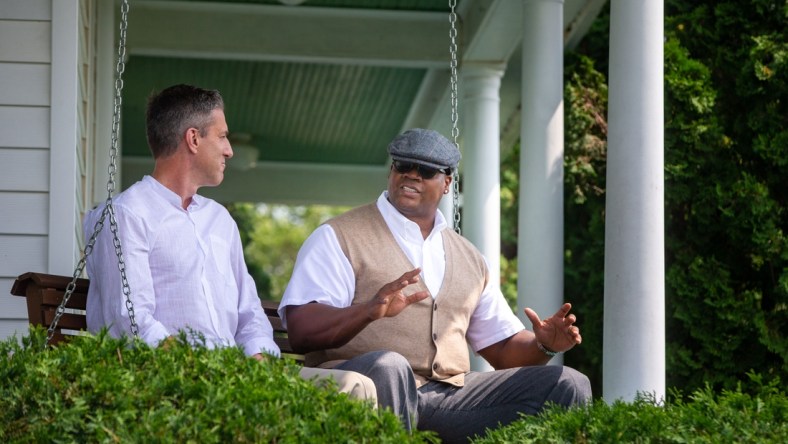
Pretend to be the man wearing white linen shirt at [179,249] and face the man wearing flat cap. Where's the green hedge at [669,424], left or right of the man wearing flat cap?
right

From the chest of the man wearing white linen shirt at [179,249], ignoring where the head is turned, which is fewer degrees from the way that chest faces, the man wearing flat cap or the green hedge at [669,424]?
the green hedge

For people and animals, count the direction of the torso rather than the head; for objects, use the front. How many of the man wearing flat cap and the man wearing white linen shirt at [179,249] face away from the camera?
0

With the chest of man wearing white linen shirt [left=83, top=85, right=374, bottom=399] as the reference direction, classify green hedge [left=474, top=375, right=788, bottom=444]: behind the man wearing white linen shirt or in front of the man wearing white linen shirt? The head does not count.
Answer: in front

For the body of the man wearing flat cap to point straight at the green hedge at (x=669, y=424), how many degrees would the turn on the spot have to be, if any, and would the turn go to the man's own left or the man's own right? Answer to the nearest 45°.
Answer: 0° — they already face it

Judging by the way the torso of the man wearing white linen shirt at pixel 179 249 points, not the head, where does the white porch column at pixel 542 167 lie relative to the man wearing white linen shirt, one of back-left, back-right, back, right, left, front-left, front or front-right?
left

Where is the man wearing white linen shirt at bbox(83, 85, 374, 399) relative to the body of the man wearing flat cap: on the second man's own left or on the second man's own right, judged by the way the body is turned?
on the second man's own right

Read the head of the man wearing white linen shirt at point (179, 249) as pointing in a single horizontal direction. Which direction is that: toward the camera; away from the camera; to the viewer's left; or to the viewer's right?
to the viewer's right

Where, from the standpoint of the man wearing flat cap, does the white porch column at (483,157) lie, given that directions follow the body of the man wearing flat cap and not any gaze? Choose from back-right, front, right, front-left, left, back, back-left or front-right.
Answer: back-left

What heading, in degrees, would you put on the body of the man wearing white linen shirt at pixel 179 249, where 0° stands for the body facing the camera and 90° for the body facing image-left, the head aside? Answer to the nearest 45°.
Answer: approximately 315°

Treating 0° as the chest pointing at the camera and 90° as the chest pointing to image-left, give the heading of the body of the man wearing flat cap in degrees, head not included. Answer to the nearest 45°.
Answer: approximately 315°
